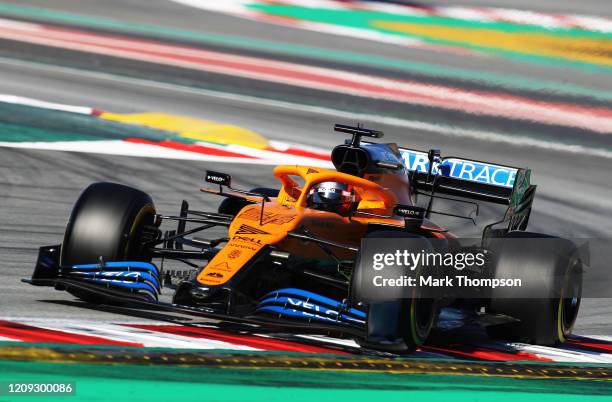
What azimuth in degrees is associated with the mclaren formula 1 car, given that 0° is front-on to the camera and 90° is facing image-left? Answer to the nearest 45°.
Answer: approximately 45°
